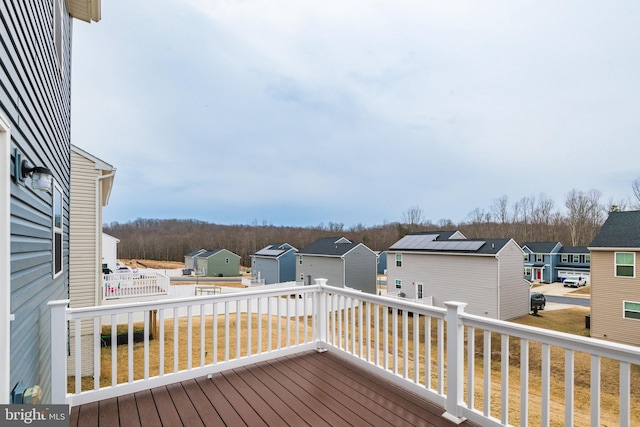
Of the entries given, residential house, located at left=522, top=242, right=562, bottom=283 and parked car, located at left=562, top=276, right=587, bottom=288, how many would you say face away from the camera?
0

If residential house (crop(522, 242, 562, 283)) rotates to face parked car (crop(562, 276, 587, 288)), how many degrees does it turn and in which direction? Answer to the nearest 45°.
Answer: approximately 90° to its left

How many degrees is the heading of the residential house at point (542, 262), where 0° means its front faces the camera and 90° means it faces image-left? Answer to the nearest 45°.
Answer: approximately 45°

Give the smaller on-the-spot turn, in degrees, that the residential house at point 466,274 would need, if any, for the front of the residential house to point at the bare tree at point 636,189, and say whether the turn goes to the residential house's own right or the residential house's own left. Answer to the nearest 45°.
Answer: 0° — it already faces it

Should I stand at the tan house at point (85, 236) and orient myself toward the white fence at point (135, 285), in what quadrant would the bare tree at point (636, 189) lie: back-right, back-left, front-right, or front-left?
front-right

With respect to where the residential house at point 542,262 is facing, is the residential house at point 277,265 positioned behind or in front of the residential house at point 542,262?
in front

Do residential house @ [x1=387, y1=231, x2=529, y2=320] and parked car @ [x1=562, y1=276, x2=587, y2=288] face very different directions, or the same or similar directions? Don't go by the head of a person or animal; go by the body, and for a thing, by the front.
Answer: very different directions

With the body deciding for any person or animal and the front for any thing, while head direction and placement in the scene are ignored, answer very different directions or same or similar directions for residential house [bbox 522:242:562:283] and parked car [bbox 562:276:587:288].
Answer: same or similar directions

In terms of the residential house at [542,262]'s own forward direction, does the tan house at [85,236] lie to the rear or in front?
in front

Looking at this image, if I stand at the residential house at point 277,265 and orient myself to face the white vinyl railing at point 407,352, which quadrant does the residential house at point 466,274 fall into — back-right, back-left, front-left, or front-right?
front-left

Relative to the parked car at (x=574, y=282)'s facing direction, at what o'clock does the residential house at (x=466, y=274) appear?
The residential house is roughly at 11 o'clock from the parked car.

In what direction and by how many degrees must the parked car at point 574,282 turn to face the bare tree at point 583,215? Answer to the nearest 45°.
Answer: approximately 135° to its right
